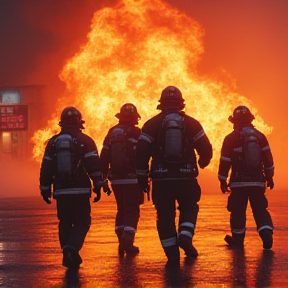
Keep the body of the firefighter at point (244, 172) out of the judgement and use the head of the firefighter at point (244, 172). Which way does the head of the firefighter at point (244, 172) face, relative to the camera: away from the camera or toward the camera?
away from the camera

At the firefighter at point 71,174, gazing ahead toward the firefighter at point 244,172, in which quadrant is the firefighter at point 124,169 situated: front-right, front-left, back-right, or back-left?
front-left

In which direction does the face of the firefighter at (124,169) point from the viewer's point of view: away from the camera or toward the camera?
away from the camera

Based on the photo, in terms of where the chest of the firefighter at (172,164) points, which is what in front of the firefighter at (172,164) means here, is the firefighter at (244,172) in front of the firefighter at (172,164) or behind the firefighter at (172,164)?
in front

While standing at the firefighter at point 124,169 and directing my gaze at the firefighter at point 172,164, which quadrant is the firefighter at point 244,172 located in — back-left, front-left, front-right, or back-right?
front-left

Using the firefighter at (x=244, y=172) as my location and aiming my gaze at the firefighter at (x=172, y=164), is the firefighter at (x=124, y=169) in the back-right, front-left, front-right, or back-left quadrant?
front-right

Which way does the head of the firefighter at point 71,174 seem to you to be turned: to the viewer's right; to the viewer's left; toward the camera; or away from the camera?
away from the camera

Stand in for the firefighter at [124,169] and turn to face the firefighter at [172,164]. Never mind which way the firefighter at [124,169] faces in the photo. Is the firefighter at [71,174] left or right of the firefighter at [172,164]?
right

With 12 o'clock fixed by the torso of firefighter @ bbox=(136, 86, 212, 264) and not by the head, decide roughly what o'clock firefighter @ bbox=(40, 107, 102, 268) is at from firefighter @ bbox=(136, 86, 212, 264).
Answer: firefighter @ bbox=(40, 107, 102, 268) is roughly at 9 o'clock from firefighter @ bbox=(136, 86, 212, 264).

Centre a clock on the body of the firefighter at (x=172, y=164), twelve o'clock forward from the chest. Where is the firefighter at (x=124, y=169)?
the firefighter at (x=124, y=169) is roughly at 11 o'clock from the firefighter at (x=172, y=164).

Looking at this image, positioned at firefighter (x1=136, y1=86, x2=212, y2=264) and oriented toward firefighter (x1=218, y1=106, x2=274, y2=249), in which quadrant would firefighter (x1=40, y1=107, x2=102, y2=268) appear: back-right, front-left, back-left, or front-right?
back-left

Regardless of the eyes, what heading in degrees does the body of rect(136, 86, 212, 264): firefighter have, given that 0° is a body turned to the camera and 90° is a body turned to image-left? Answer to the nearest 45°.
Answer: approximately 180°
